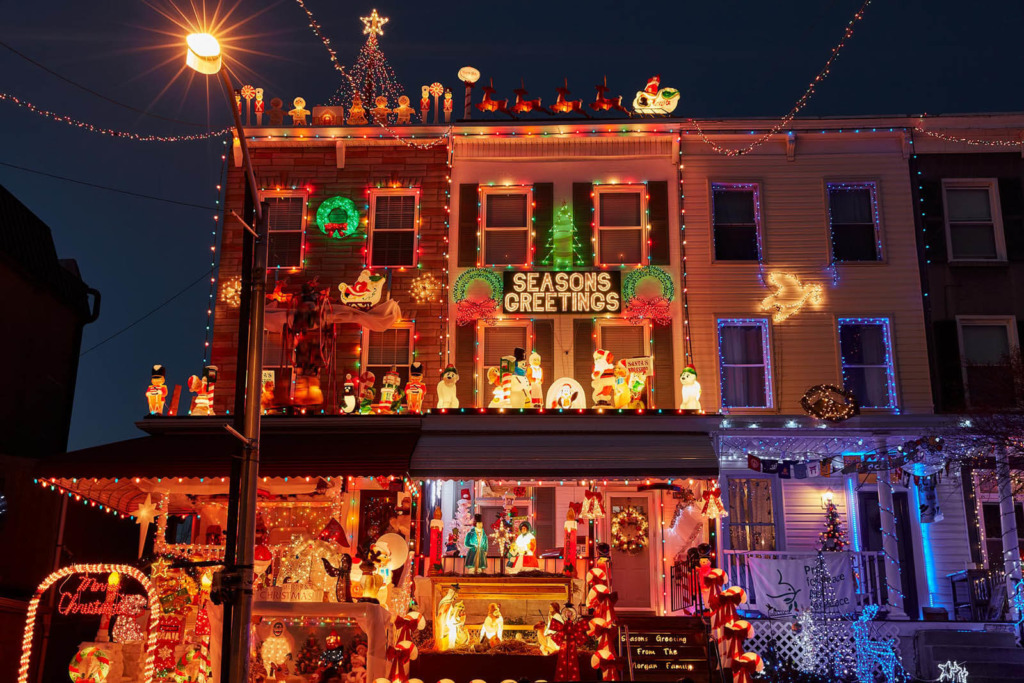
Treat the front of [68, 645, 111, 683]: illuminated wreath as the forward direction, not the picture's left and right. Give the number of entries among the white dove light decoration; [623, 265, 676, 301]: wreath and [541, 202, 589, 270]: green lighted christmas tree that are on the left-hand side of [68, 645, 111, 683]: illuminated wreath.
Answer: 3

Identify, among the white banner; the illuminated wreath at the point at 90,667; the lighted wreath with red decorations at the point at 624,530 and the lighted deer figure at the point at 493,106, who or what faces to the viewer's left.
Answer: the lighted deer figure

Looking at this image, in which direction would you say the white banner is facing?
toward the camera

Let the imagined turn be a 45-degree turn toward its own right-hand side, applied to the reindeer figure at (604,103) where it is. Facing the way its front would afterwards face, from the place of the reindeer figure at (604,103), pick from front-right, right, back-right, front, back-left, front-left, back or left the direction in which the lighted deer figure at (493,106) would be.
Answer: front-left

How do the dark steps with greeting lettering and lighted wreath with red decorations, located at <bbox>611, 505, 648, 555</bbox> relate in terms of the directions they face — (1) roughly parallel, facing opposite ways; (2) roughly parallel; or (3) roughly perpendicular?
roughly parallel

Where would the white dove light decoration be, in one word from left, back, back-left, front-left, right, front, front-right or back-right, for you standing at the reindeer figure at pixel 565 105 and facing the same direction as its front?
back

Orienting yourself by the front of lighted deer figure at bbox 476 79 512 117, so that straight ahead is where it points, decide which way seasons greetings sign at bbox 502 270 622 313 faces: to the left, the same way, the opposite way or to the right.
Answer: to the left

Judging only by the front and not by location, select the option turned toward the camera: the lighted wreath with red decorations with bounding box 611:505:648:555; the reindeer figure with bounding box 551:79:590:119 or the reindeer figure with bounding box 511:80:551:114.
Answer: the lighted wreath with red decorations

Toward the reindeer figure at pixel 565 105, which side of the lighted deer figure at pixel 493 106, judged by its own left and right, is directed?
back

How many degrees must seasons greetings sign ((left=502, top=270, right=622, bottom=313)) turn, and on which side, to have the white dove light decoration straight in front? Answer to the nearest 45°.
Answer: approximately 90° to its left

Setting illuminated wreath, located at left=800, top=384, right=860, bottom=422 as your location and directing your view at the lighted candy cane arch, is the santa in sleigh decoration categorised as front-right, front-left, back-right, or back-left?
front-right

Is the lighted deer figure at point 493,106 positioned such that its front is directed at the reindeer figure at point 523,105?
no

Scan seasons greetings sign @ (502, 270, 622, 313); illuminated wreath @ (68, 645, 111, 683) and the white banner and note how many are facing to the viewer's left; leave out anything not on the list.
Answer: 0

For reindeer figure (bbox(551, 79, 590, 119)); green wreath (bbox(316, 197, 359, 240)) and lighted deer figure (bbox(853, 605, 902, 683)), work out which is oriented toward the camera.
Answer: the green wreath

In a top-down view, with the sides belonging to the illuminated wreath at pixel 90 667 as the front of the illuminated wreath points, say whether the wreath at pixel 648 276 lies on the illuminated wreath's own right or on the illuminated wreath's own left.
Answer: on the illuminated wreath's own left

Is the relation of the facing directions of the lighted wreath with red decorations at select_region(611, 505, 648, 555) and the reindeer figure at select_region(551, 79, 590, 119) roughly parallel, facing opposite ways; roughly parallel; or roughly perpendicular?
roughly perpendicular

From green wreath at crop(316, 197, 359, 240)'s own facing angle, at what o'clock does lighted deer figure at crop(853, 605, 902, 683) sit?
The lighted deer figure is roughly at 10 o'clock from the green wreath.

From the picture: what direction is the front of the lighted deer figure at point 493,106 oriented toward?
to the viewer's left
